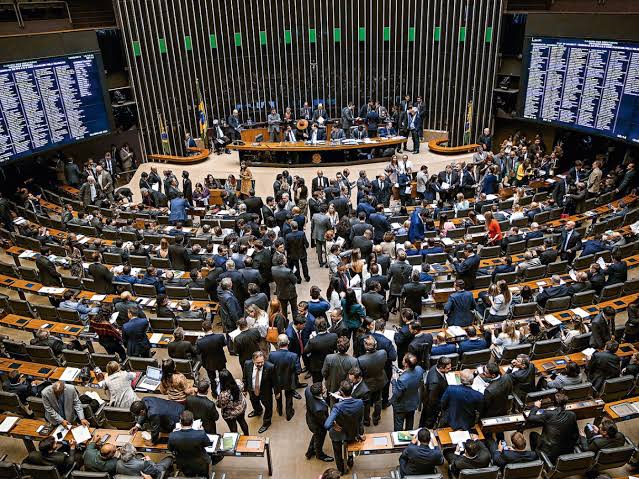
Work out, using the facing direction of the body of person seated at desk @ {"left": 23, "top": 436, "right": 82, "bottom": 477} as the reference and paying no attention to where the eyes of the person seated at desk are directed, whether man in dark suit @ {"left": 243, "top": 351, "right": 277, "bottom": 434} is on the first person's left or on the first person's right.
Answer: on the first person's right

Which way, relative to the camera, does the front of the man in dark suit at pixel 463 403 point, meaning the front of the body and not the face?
away from the camera

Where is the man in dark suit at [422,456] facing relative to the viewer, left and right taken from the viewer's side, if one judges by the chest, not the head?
facing away from the viewer

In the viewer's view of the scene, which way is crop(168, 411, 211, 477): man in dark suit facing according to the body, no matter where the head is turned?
away from the camera

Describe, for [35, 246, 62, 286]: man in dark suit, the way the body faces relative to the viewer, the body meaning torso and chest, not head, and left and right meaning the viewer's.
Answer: facing away from the viewer and to the right of the viewer

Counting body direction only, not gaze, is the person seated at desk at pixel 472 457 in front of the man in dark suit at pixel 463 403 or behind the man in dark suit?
behind

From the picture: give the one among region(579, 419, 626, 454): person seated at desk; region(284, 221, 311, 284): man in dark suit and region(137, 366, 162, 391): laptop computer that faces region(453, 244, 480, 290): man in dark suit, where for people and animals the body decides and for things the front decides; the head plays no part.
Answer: the person seated at desk

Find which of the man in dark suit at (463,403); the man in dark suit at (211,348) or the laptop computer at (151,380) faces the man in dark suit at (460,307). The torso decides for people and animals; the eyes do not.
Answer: the man in dark suit at (463,403)

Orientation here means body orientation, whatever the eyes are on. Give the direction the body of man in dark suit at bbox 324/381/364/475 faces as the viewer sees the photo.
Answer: away from the camera

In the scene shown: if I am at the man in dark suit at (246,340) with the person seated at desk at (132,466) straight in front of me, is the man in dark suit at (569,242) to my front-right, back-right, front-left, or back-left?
back-left

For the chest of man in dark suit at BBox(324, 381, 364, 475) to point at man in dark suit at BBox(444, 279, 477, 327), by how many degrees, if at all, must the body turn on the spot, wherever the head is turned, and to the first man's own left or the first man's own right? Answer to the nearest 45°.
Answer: approximately 45° to the first man's own right

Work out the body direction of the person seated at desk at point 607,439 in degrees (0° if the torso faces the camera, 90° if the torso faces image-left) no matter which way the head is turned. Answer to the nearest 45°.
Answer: approximately 135°

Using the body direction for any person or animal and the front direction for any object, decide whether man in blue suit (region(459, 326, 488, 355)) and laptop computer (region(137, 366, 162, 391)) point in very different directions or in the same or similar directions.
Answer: very different directions

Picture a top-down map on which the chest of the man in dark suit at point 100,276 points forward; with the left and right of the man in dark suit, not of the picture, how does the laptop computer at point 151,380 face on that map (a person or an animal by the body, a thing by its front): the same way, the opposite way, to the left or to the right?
the opposite way
